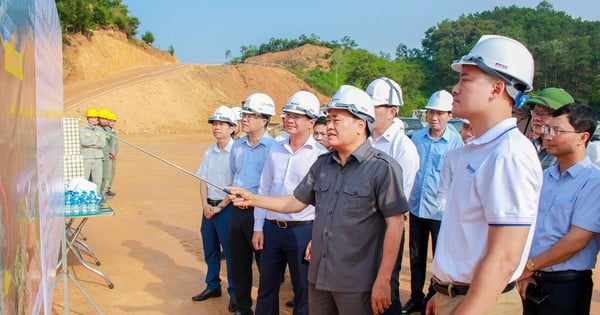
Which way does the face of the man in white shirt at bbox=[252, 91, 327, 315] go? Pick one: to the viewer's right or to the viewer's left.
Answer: to the viewer's left

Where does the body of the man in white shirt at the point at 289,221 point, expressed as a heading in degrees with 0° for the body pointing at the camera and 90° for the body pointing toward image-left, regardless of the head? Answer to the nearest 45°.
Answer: approximately 45°

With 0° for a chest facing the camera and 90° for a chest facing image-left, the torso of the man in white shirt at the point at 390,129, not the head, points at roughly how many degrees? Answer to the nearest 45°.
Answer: approximately 45°

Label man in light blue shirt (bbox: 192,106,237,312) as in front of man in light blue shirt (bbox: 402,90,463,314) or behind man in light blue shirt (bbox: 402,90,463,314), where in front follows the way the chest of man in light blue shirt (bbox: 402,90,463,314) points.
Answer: in front

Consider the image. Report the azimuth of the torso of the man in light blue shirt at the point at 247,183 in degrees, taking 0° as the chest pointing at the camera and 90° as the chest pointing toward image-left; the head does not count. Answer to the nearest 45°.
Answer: approximately 45°

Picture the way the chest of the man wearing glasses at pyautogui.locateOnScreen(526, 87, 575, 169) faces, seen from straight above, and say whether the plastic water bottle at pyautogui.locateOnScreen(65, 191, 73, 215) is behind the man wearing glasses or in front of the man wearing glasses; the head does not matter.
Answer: in front

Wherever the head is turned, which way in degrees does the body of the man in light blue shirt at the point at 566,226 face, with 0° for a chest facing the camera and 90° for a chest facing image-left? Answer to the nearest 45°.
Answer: approximately 45°

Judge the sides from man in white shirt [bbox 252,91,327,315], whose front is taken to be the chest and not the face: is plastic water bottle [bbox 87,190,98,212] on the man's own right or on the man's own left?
on the man's own right

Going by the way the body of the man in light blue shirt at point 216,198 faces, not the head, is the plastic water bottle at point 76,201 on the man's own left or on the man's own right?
on the man's own right

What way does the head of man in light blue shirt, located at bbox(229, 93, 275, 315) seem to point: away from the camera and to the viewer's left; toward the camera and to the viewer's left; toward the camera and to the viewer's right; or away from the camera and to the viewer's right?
toward the camera and to the viewer's left

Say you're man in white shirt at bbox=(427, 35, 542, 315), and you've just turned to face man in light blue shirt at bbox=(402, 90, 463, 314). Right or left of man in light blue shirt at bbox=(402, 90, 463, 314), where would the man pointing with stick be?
left

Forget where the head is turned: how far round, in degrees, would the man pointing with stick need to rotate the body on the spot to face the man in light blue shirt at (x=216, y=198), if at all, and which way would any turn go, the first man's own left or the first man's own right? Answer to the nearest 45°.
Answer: approximately 90° to the first man's own right
